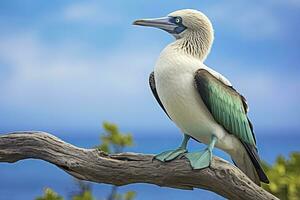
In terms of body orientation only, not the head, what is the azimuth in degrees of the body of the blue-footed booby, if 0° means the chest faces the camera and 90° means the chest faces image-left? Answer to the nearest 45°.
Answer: approximately 45°
